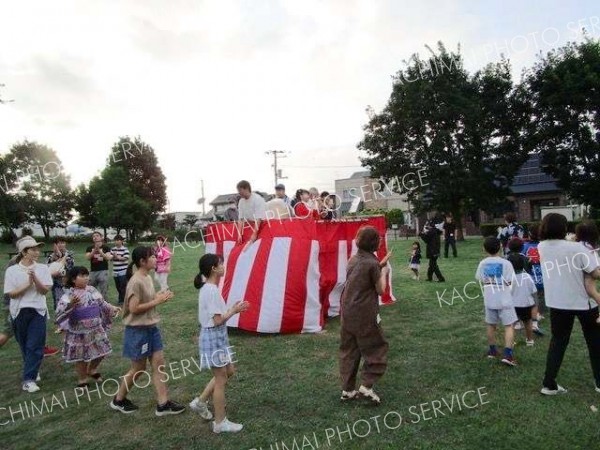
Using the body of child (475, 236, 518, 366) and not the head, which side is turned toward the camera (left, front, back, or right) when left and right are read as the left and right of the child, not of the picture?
back

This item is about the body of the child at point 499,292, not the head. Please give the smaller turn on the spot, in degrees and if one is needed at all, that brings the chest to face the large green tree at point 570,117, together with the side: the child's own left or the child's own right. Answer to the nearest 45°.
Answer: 0° — they already face it

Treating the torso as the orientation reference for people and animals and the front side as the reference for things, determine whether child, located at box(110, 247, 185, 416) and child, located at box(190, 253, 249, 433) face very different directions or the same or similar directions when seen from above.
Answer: same or similar directions

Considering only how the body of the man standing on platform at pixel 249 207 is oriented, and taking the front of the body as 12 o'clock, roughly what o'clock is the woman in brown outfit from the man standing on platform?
The woman in brown outfit is roughly at 10 o'clock from the man standing on platform.

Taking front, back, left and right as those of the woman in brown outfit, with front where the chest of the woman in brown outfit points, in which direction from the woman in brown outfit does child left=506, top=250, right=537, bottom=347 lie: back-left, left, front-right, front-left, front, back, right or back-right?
front

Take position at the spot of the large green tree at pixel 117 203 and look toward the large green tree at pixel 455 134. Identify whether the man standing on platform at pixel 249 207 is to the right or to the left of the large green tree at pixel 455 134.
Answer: right

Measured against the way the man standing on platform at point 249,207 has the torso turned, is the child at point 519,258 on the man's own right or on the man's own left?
on the man's own left

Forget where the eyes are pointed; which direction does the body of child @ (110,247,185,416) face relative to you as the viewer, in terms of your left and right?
facing to the right of the viewer

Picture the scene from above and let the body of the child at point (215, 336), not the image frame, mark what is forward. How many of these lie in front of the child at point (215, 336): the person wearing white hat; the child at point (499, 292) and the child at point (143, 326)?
1
